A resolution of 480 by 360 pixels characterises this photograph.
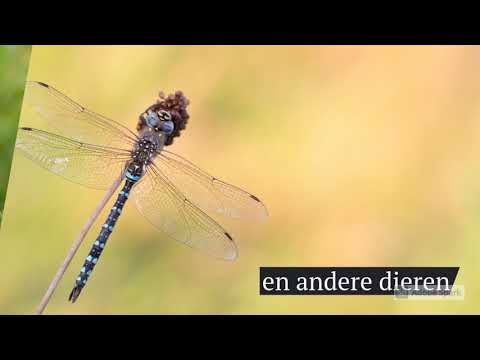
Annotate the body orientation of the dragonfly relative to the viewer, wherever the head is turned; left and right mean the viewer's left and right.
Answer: facing away from the viewer and to the right of the viewer
